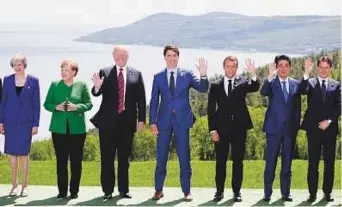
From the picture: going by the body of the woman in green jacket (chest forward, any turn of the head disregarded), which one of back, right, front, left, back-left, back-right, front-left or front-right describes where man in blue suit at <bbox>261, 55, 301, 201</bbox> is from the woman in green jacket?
left

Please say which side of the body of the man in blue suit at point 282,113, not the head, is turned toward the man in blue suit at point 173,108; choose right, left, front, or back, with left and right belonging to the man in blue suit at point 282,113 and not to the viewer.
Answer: right

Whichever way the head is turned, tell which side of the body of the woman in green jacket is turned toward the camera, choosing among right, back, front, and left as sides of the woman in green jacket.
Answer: front

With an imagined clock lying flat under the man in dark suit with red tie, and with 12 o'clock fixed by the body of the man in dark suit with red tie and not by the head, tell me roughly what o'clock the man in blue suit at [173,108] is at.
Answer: The man in blue suit is roughly at 9 o'clock from the man in dark suit with red tie.

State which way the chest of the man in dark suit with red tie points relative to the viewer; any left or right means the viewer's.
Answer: facing the viewer

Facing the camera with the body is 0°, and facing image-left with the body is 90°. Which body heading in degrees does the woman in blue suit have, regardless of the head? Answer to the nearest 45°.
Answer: approximately 0°

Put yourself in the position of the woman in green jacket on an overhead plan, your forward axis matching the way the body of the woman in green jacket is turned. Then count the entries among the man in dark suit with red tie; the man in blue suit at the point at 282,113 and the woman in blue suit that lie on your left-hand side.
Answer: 2

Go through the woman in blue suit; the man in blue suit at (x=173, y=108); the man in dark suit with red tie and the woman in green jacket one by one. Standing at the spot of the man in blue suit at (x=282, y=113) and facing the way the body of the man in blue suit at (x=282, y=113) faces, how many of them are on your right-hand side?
4

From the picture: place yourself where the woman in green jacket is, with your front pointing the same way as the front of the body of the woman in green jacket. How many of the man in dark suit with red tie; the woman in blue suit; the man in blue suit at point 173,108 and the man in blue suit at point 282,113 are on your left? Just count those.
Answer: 3

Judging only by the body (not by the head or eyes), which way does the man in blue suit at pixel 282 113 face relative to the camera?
toward the camera

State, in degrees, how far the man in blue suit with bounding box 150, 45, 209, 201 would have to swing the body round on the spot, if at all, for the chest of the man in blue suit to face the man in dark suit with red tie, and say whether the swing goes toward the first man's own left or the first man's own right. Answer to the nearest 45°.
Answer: approximately 90° to the first man's own right

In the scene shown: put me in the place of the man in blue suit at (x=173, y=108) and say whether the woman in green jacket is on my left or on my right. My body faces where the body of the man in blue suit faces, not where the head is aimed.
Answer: on my right

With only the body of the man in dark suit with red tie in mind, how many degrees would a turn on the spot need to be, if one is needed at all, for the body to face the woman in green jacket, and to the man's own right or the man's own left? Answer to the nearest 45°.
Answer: approximately 90° to the man's own right
